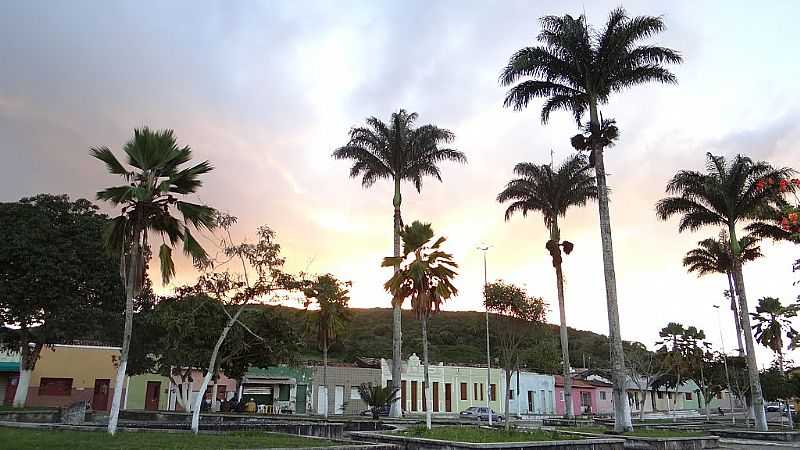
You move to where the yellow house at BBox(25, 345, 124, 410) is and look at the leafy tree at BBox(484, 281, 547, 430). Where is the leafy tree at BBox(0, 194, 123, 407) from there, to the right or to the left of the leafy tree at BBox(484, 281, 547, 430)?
right

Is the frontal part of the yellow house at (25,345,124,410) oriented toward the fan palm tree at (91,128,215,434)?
yes

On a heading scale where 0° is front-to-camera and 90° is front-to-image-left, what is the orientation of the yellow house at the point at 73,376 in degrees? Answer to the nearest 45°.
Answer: approximately 0°

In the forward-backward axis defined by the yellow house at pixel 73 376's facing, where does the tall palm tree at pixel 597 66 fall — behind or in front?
in front

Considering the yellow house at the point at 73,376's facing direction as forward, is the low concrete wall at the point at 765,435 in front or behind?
in front

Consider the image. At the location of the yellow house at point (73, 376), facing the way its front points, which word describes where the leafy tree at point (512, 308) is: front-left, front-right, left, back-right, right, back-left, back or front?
front-left

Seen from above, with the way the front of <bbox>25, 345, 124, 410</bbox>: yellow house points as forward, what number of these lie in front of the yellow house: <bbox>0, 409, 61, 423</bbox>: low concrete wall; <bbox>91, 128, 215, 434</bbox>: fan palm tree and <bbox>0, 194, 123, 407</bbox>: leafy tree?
3
